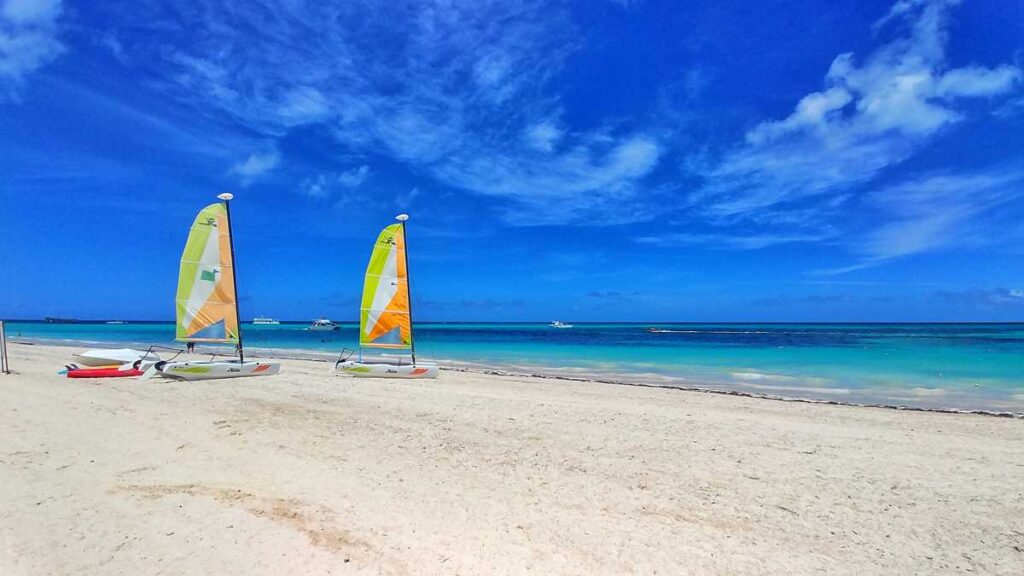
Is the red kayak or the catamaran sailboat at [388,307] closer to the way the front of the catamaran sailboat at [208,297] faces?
the catamaran sailboat

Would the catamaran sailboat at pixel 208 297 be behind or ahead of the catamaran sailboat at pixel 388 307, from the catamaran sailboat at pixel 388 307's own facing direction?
behind

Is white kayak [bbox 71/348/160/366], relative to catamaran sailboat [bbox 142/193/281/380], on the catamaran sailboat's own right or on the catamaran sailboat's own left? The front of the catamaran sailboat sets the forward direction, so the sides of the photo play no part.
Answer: on the catamaran sailboat's own left

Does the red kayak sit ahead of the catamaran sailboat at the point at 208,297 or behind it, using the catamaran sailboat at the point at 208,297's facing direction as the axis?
behind

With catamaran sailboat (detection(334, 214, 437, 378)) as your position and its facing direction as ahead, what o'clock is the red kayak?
The red kayak is roughly at 6 o'clock from the catamaran sailboat.

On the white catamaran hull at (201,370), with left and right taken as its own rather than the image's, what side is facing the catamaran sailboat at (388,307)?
front

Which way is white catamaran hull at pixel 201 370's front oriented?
to the viewer's right

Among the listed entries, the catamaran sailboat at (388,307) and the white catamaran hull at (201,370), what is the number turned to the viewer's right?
2

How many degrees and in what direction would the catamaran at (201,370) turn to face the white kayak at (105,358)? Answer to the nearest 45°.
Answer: approximately 135° to its left

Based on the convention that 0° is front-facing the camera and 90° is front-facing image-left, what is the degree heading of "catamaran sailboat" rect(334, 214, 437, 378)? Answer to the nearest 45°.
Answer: approximately 270°

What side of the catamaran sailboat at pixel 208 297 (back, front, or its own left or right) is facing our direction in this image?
right

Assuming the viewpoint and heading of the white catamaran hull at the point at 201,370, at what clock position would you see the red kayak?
The red kayak is roughly at 7 o'clock from the white catamaran hull.

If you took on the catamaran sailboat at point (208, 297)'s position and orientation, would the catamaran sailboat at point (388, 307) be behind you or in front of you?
in front
